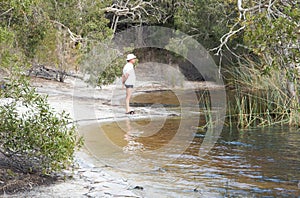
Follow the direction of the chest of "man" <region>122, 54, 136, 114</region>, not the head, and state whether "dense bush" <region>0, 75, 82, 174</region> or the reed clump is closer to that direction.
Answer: the reed clump

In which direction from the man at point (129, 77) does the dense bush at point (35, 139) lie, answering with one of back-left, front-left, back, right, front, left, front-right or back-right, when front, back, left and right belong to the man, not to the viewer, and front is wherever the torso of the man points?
right

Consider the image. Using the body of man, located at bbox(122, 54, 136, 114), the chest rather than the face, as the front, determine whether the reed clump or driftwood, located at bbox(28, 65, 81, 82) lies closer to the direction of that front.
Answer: the reed clump

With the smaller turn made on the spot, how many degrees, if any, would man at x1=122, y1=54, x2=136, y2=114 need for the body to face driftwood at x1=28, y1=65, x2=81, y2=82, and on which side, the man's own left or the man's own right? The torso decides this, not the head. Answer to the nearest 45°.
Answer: approximately 135° to the man's own left

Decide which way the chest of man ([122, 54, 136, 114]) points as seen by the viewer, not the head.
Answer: to the viewer's right

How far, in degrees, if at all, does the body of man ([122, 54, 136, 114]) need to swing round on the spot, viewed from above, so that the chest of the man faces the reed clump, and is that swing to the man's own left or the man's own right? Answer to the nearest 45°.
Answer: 0° — they already face it
